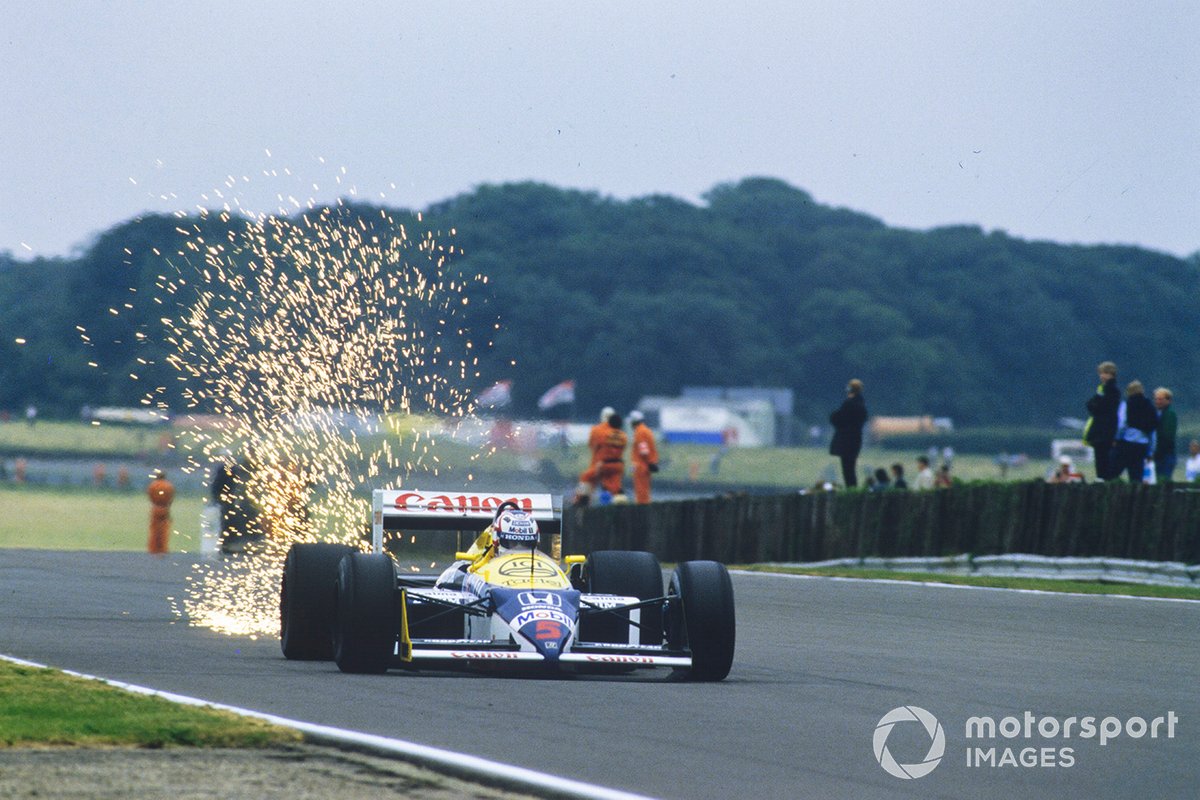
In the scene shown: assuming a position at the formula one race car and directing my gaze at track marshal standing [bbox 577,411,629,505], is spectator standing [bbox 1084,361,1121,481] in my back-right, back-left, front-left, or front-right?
front-right

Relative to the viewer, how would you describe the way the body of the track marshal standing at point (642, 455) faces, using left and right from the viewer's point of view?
facing to the left of the viewer

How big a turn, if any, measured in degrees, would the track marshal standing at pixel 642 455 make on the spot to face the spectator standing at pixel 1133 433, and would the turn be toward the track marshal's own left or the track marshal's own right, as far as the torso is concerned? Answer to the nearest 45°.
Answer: approximately 135° to the track marshal's own left

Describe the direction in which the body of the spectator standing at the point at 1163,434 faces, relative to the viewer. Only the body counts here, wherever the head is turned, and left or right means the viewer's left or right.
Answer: facing the viewer and to the left of the viewer

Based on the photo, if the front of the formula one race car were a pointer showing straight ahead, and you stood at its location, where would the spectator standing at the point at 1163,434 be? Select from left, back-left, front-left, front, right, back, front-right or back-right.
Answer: back-left

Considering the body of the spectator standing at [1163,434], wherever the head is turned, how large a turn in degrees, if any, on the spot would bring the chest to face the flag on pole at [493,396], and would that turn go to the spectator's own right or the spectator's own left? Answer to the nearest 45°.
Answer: approximately 45° to the spectator's own right

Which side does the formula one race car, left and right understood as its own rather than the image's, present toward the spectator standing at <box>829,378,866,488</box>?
back

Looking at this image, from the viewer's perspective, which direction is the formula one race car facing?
toward the camera

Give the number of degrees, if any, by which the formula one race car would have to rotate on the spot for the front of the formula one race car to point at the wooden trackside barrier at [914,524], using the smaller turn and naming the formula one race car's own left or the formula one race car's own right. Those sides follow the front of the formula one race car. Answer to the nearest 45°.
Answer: approximately 135° to the formula one race car's own left
